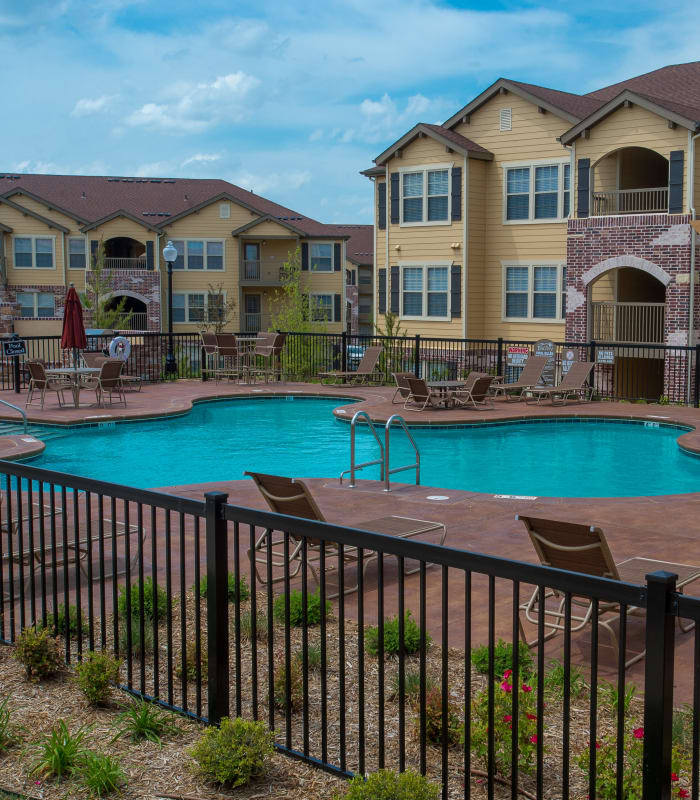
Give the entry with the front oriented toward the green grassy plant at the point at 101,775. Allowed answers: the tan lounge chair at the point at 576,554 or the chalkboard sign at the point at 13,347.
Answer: the chalkboard sign

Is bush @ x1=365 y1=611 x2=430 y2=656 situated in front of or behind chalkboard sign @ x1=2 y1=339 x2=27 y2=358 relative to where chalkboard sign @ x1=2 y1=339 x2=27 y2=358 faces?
in front

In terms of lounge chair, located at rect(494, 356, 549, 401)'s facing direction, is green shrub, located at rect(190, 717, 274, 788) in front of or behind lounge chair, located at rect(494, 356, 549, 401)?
in front

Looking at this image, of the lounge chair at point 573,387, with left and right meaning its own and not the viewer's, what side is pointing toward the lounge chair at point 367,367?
right

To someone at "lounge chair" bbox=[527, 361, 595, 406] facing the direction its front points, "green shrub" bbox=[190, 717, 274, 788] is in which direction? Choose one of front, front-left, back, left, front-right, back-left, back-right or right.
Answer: front-left

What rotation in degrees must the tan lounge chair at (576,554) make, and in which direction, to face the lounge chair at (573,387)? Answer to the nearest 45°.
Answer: approximately 45° to its left

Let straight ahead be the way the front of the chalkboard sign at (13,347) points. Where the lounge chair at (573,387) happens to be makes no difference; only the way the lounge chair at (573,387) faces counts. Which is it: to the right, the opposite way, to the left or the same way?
to the right

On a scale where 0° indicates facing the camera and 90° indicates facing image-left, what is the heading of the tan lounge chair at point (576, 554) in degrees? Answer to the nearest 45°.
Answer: approximately 225°

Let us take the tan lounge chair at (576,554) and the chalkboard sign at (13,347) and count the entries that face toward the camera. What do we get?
1

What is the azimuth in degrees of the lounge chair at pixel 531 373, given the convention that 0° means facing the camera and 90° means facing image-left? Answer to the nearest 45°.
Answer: approximately 45°

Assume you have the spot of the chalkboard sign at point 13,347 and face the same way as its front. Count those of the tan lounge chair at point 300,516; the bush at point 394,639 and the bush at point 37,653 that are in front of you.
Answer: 3

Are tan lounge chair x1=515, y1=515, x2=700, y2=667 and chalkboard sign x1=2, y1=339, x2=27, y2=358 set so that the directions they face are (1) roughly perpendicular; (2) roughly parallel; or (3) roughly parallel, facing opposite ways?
roughly perpendicular

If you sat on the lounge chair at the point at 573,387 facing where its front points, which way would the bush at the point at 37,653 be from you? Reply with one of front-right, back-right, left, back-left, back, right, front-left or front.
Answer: front-left

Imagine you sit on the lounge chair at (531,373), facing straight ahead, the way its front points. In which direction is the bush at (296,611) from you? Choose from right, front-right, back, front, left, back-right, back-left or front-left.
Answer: front-left

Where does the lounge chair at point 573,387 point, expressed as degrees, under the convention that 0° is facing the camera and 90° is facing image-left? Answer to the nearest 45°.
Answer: approximately 45°

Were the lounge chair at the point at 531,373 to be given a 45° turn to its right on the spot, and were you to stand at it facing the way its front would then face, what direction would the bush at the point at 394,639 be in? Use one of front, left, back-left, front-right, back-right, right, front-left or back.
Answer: left

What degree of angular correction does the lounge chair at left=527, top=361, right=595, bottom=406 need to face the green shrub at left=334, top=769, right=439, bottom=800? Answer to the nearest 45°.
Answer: approximately 45° to its left

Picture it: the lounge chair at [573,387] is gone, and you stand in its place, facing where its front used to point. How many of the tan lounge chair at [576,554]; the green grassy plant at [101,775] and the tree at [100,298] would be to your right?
1
